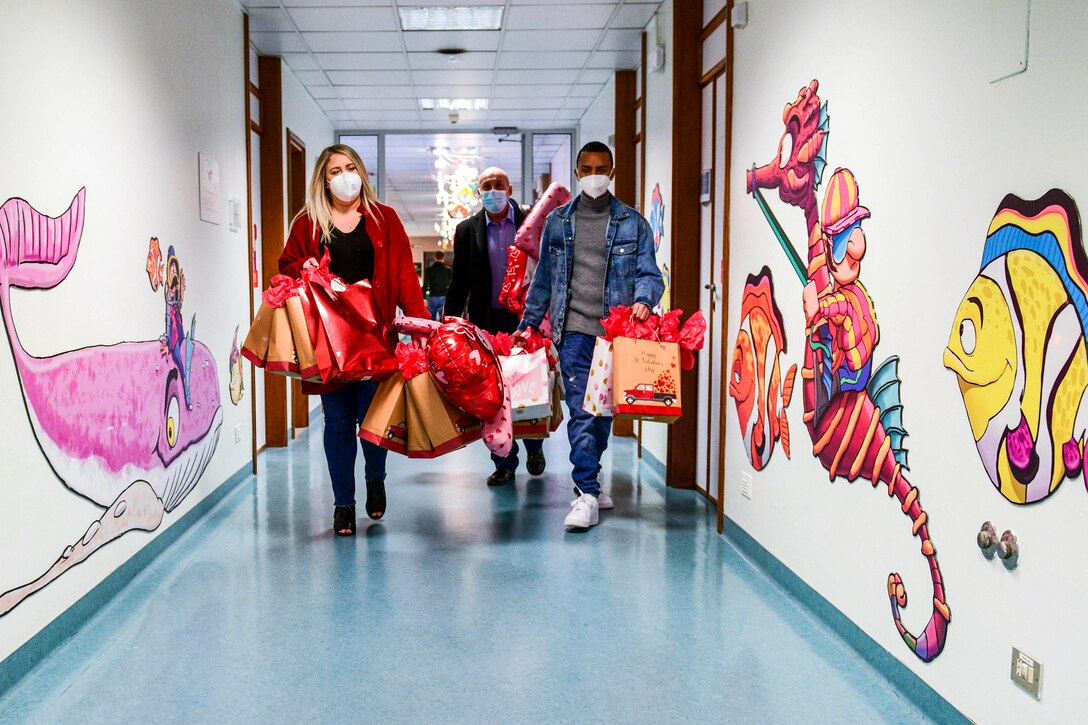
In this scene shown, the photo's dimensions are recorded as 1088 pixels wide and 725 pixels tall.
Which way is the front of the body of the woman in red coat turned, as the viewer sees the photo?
toward the camera

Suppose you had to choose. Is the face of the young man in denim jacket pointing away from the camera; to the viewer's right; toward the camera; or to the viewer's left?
toward the camera

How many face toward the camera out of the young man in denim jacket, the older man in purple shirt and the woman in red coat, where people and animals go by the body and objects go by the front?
3

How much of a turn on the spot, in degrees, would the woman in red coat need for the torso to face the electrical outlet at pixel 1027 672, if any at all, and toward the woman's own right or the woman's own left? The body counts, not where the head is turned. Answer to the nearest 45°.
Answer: approximately 45° to the woman's own left

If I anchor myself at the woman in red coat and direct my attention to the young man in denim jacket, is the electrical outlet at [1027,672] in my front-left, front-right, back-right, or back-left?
front-right

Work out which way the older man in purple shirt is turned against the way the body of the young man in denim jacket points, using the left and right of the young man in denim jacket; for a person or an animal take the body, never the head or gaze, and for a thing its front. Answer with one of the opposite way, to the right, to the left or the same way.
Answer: the same way

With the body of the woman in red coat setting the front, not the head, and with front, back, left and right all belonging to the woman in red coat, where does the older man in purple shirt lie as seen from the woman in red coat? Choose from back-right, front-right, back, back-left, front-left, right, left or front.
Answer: back-left

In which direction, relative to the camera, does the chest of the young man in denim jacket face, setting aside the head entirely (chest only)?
toward the camera

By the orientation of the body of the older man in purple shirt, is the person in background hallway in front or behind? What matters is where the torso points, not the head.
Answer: behind

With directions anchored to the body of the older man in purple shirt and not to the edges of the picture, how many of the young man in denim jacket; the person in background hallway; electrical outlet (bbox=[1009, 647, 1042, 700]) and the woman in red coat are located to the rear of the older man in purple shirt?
1

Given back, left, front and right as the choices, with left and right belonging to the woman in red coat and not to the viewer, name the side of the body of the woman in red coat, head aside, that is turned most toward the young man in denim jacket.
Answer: left

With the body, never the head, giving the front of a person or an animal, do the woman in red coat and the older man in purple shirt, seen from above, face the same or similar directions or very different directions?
same or similar directions

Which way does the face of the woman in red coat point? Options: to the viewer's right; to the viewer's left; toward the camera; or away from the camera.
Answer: toward the camera

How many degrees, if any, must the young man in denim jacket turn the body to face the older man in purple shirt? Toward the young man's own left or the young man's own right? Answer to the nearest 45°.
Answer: approximately 135° to the young man's own right

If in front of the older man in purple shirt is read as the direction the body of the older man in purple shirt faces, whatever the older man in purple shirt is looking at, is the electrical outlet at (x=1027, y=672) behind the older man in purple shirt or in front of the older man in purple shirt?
in front
